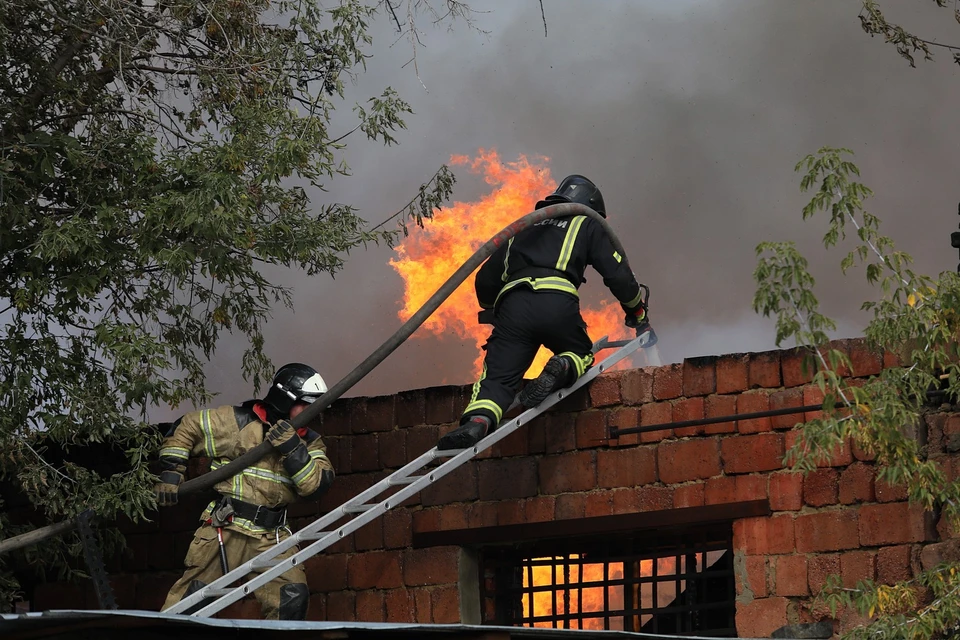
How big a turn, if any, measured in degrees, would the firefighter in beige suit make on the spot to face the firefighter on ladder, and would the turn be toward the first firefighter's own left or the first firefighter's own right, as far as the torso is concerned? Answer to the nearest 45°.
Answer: approximately 45° to the first firefighter's own left

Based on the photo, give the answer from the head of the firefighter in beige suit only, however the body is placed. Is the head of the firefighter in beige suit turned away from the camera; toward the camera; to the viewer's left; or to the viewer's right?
to the viewer's right

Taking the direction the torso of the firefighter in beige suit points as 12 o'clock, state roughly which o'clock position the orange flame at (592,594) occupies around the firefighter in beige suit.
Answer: The orange flame is roughly at 10 o'clock from the firefighter in beige suit.

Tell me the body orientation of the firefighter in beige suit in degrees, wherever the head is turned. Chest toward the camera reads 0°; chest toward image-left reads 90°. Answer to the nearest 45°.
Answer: approximately 315°
